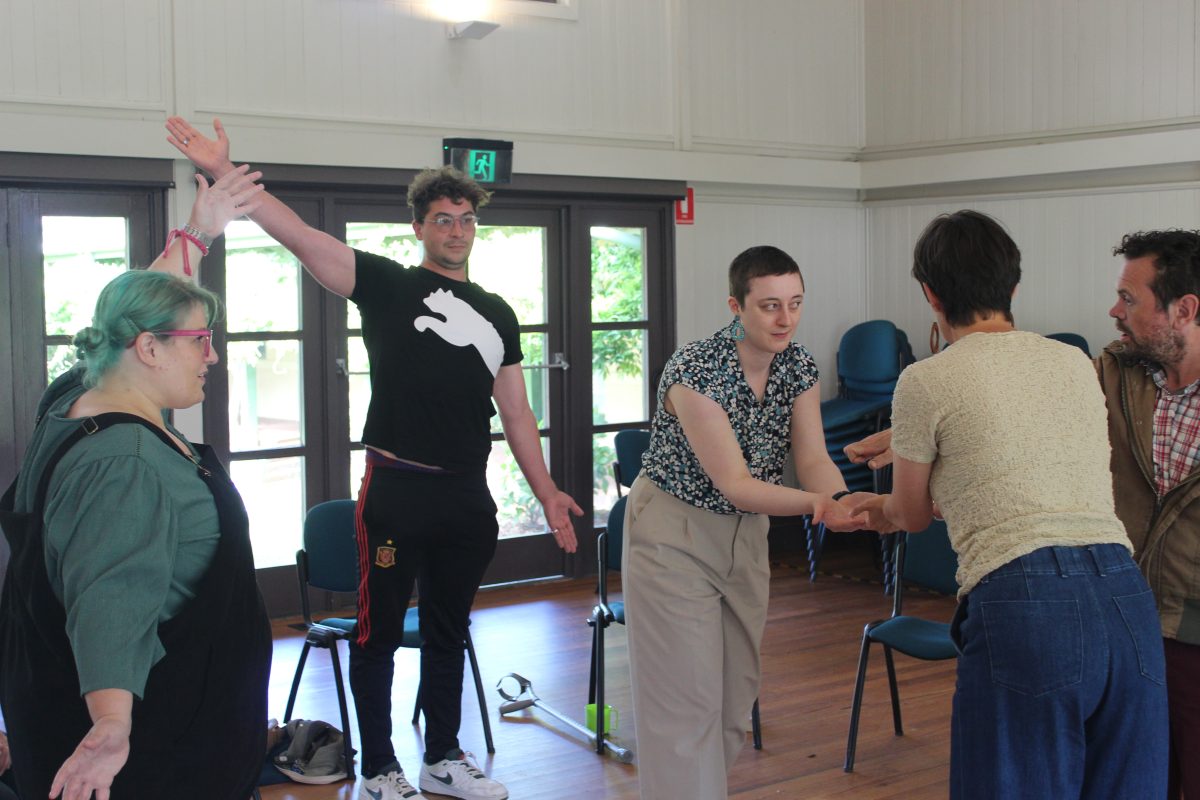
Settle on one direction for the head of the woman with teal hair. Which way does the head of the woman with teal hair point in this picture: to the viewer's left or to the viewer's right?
to the viewer's right

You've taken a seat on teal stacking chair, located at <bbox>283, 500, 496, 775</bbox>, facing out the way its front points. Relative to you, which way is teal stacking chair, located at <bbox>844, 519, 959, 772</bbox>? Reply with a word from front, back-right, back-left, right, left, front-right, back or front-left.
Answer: front-left

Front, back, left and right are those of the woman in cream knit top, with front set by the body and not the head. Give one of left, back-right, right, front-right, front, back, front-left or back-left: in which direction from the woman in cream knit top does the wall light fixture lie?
front

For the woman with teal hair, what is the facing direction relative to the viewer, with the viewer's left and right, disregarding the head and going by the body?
facing to the right of the viewer

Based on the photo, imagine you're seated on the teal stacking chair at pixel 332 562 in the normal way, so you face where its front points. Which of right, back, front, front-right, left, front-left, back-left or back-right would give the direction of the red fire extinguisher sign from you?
left

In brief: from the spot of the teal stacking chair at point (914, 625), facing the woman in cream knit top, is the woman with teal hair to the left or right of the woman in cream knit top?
right

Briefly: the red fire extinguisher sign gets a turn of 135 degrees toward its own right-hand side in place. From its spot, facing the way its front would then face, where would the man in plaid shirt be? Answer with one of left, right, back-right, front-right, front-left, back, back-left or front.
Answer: back-left

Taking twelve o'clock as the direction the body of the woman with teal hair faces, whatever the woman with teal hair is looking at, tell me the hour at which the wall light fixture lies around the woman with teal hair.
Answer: The wall light fixture is roughly at 10 o'clock from the woman with teal hair.

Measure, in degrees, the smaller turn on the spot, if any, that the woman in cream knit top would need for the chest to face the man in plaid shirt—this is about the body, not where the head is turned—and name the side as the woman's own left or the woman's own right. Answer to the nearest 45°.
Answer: approximately 90° to the woman's own right

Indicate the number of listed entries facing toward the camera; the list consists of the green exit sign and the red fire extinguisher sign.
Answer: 2

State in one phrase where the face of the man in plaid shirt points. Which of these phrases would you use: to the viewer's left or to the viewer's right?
to the viewer's left

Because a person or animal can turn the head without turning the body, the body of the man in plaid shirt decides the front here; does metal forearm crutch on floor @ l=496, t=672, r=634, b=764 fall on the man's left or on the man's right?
on the man's right

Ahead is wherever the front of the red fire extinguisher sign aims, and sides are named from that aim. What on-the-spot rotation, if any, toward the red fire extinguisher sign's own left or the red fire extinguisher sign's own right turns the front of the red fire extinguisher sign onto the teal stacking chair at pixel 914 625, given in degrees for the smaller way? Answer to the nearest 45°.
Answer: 0° — it already faces it

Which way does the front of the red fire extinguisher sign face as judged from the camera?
facing the viewer

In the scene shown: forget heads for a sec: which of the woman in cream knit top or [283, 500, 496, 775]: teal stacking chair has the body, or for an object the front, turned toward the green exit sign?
the woman in cream knit top

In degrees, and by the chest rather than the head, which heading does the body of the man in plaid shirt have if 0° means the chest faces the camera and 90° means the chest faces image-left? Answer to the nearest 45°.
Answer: approximately 45°
